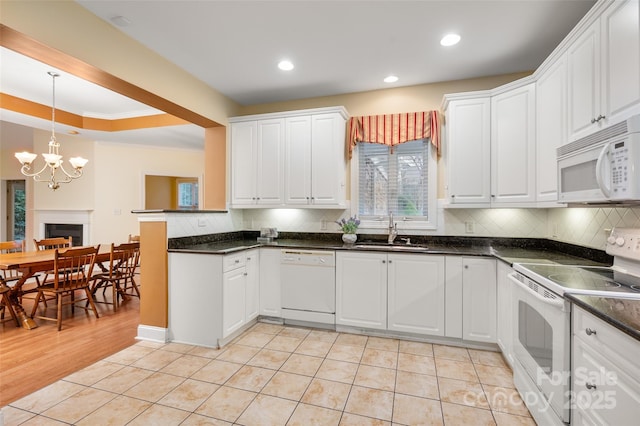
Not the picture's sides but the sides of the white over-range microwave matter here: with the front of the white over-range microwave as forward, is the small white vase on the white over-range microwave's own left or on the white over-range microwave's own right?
on the white over-range microwave's own right

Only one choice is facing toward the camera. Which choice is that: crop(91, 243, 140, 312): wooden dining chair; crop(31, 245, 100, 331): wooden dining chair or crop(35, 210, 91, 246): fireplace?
the fireplace

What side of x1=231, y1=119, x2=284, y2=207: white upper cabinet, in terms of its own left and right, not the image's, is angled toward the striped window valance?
left

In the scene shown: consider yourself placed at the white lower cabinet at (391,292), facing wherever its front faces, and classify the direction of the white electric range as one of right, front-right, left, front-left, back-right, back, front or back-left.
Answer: front-left

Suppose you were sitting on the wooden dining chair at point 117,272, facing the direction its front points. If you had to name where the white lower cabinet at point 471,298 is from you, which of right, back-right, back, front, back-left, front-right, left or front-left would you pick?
back

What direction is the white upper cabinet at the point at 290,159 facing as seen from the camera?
toward the camera

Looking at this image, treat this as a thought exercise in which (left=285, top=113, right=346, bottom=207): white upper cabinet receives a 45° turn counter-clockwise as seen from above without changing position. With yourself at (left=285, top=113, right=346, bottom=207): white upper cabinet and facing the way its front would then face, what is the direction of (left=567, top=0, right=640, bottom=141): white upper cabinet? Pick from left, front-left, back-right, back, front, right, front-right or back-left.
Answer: front

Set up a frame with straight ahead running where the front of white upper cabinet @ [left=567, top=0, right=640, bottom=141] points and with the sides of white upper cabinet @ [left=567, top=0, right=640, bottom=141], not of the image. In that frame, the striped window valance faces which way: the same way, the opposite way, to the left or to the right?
to the left

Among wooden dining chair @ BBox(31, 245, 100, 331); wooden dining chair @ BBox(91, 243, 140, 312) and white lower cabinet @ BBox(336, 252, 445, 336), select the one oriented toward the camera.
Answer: the white lower cabinet

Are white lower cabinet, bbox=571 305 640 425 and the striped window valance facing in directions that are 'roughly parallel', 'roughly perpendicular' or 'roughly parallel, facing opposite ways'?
roughly perpendicular

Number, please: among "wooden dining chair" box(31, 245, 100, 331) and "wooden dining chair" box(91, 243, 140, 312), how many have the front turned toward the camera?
0

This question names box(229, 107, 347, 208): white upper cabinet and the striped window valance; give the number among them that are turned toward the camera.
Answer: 2

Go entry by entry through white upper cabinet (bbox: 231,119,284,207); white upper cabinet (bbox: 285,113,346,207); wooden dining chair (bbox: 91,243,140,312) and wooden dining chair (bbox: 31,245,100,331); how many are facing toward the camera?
2

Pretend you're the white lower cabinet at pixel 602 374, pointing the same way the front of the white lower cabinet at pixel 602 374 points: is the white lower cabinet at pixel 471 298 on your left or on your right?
on your right

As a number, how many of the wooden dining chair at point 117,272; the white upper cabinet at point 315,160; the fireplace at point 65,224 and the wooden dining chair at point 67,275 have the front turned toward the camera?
2

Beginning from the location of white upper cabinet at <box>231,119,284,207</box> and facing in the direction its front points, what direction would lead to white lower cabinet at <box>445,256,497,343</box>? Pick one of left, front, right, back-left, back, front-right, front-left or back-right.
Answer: front-left

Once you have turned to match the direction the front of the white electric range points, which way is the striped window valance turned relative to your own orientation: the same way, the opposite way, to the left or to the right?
to the left

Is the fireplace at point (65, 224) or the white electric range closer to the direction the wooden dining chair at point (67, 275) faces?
the fireplace

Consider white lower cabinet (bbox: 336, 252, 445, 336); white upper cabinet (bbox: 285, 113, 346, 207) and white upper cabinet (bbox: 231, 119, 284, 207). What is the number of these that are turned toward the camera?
3
